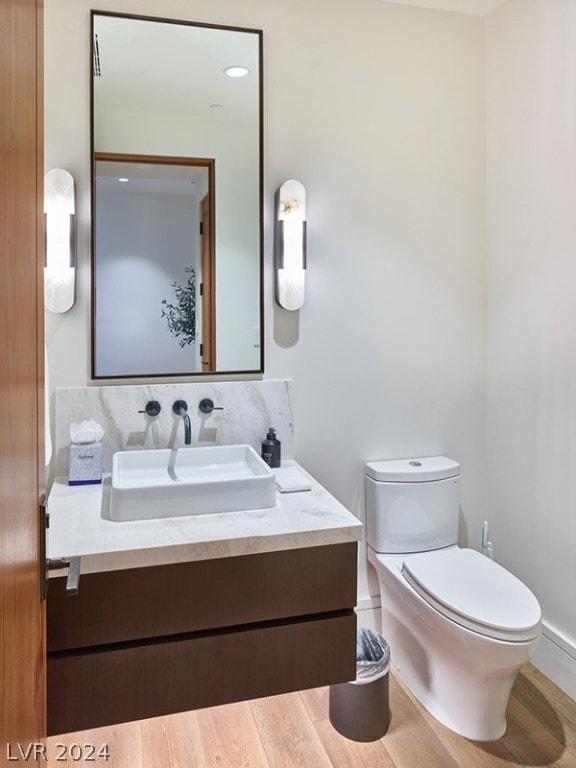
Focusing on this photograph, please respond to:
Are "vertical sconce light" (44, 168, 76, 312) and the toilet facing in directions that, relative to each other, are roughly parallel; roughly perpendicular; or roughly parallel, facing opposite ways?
roughly parallel

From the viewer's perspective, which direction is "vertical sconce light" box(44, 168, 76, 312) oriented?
toward the camera

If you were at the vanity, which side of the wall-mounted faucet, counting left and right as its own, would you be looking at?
front

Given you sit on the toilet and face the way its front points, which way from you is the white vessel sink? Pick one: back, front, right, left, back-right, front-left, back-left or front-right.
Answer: right

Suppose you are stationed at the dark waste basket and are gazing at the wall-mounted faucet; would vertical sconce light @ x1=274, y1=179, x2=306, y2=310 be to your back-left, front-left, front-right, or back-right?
front-right

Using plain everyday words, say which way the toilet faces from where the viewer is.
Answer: facing the viewer and to the right of the viewer

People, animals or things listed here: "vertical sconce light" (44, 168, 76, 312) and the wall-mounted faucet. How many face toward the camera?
2

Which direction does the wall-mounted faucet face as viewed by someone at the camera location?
facing the viewer
